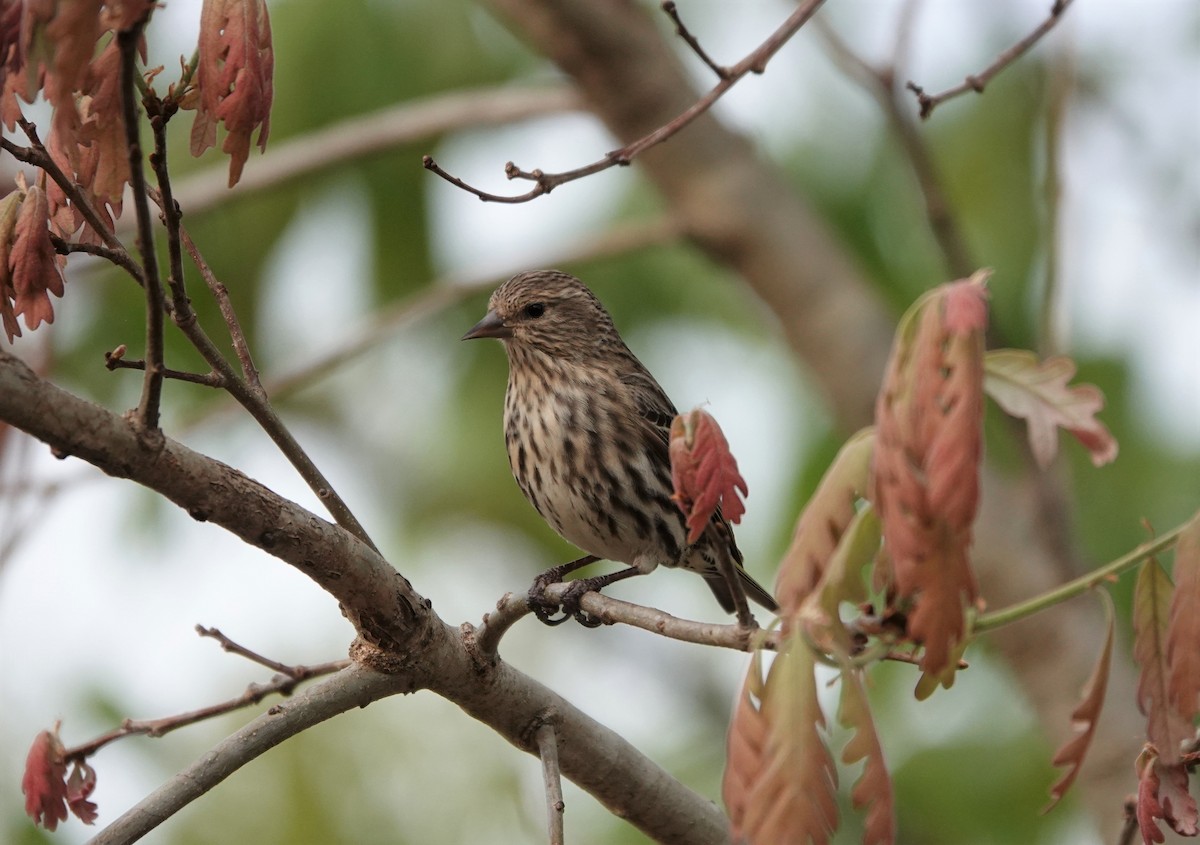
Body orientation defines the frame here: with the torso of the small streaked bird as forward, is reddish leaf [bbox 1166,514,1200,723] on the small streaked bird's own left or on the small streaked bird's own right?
on the small streaked bird's own left

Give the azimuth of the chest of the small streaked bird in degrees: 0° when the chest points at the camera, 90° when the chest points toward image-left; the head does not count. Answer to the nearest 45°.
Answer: approximately 45°

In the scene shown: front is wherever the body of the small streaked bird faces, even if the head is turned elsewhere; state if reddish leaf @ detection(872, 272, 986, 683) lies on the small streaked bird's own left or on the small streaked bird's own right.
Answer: on the small streaked bird's own left
